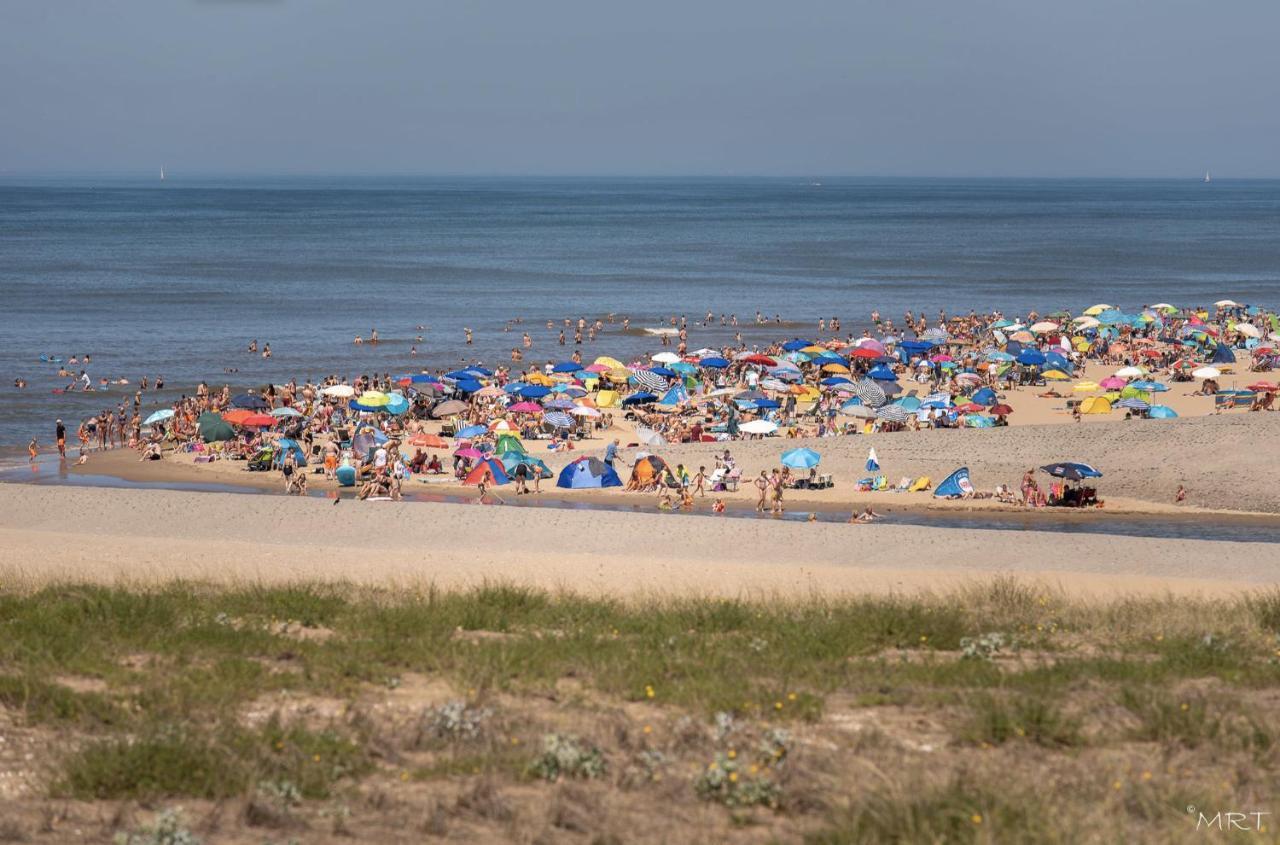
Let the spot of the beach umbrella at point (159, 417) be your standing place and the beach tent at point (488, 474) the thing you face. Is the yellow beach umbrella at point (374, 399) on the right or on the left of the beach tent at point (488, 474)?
left

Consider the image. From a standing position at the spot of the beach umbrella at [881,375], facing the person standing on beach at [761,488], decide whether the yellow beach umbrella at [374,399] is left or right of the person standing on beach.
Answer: right
